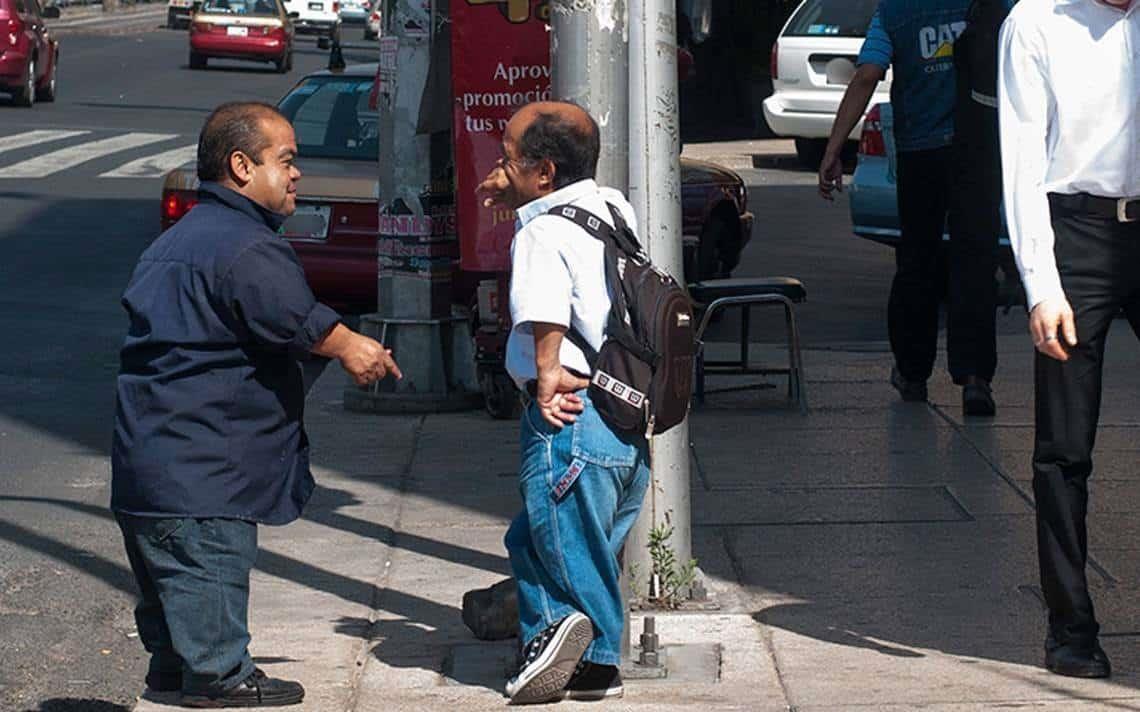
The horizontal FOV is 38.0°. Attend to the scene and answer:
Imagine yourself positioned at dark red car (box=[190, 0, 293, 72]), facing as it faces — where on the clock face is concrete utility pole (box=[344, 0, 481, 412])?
The concrete utility pole is roughly at 6 o'clock from the dark red car.

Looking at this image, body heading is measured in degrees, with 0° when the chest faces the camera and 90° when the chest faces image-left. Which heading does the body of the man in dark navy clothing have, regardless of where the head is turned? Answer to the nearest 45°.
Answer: approximately 270°

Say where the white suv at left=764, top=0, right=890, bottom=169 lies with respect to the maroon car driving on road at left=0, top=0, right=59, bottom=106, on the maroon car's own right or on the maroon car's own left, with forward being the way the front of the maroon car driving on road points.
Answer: on the maroon car's own right

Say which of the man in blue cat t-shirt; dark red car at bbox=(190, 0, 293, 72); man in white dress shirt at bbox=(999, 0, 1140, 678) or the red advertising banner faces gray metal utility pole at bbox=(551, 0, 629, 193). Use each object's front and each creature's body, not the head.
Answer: the red advertising banner

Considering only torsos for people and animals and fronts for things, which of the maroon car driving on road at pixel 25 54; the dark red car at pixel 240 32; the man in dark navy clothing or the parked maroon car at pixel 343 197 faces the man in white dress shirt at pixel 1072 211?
the man in dark navy clothing

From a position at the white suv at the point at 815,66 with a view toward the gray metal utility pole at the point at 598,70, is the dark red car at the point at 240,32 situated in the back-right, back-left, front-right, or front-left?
back-right

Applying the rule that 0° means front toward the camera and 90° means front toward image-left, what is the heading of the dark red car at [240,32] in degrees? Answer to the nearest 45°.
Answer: approximately 180°

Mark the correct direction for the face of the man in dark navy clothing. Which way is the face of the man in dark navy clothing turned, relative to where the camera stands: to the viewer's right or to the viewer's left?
to the viewer's right

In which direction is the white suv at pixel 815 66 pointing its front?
away from the camera

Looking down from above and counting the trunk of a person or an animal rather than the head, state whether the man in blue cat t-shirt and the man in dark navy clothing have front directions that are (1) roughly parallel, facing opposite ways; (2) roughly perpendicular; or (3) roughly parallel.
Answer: roughly perpendicular

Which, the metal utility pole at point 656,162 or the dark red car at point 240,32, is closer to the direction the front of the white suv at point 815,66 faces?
the dark red car
